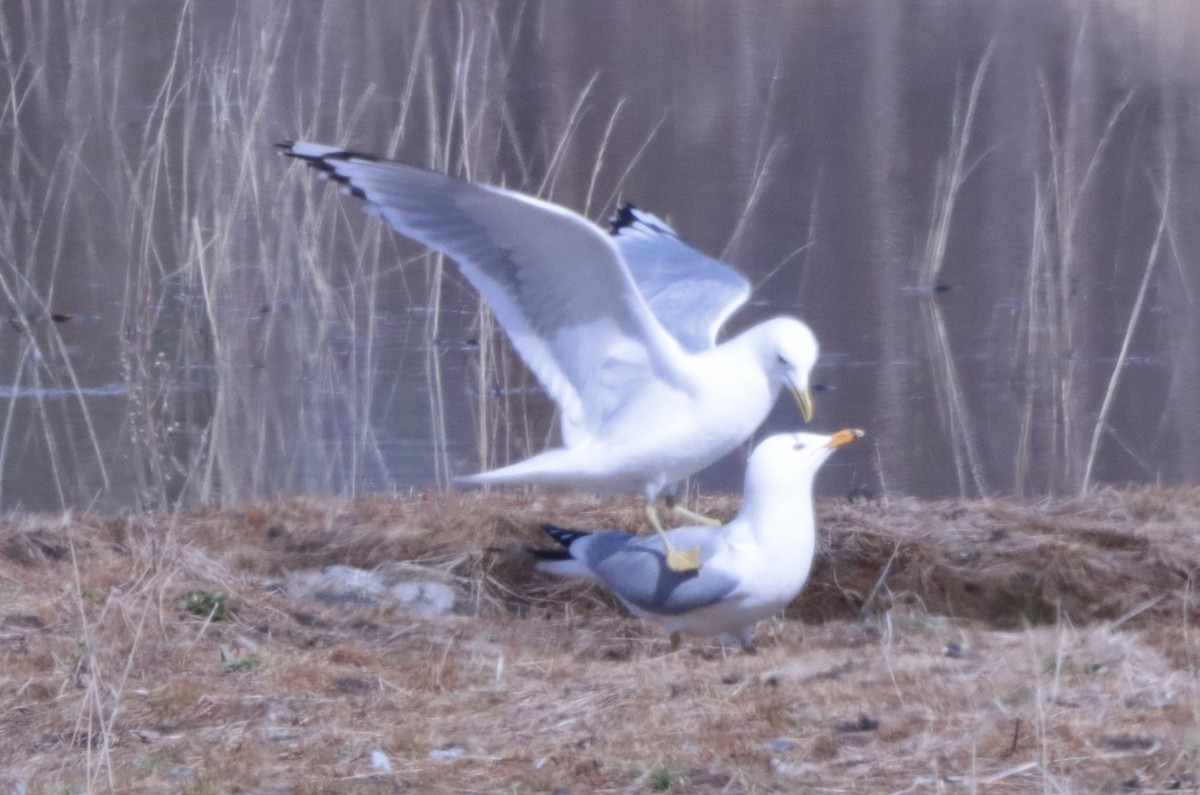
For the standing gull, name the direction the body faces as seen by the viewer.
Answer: to the viewer's right

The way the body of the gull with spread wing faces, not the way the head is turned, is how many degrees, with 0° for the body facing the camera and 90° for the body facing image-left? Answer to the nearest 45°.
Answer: approximately 270°
